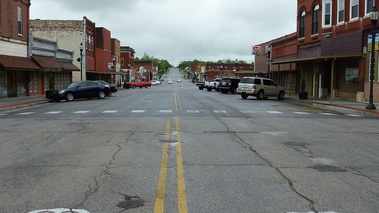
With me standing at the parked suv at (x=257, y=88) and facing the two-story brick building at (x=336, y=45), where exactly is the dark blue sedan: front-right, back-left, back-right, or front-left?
back-right

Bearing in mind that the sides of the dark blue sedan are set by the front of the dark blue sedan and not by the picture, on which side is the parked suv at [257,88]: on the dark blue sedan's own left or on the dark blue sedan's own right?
on the dark blue sedan's own left

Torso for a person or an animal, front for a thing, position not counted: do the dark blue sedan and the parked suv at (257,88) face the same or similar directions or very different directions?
very different directions

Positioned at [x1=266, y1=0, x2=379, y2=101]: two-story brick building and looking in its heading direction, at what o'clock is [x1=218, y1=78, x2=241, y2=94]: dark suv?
The dark suv is roughly at 3 o'clock from the two-story brick building.

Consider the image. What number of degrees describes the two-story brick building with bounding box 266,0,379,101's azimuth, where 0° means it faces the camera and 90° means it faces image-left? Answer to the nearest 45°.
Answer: approximately 45°

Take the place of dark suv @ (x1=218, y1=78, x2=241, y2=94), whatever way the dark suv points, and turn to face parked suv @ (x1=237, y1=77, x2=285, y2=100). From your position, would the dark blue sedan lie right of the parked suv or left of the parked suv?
right

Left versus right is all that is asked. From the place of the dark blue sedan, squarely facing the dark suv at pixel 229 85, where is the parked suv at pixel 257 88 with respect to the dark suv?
right

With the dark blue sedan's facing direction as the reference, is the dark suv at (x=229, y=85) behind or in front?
behind

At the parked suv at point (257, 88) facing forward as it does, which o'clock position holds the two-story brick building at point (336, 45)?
The two-story brick building is roughly at 2 o'clock from the parked suv.

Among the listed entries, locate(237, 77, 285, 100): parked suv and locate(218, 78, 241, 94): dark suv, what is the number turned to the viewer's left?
0

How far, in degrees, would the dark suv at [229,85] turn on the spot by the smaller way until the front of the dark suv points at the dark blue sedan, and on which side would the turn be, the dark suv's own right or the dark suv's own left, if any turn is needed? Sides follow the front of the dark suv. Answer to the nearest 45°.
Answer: approximately 180°

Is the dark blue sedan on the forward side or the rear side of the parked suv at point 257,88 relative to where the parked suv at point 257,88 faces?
on the rear side

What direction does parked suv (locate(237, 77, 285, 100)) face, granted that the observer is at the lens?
facing away from the viewer and to the right of the viewer

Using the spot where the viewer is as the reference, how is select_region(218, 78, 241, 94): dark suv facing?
facing away from the viewer and to the right of the viewer
